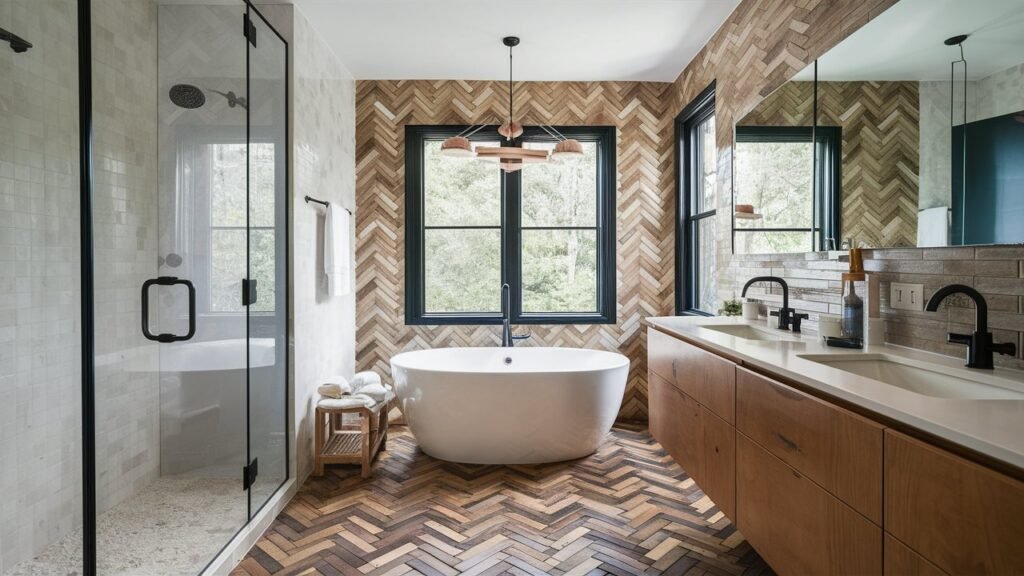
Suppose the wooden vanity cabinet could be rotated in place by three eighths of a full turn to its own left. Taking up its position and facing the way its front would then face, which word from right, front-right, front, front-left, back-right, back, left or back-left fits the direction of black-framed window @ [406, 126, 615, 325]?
back-left

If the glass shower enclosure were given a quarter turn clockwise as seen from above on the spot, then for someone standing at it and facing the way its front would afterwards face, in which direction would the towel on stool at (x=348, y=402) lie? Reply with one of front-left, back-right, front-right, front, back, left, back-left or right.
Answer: back

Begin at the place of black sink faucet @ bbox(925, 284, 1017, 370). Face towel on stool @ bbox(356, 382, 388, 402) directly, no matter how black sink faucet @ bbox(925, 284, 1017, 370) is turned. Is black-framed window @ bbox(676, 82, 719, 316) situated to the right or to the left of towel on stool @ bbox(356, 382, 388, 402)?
right

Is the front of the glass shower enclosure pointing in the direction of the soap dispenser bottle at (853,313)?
yes

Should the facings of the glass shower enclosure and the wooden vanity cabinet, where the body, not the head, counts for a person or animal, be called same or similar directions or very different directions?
very different directions

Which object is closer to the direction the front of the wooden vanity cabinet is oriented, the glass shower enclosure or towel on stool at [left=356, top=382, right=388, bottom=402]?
the glass shower enclosure

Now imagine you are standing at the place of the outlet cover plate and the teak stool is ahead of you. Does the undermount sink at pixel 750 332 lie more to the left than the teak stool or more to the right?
right

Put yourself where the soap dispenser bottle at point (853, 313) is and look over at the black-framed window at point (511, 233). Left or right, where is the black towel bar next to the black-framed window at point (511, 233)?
left

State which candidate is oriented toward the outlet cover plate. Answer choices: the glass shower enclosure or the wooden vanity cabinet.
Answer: the glass shower enclosure

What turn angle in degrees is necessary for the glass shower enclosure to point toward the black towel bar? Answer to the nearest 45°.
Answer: approximately 90° to its left

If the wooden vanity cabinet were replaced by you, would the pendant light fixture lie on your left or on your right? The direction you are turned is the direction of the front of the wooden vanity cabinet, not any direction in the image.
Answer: on your right
